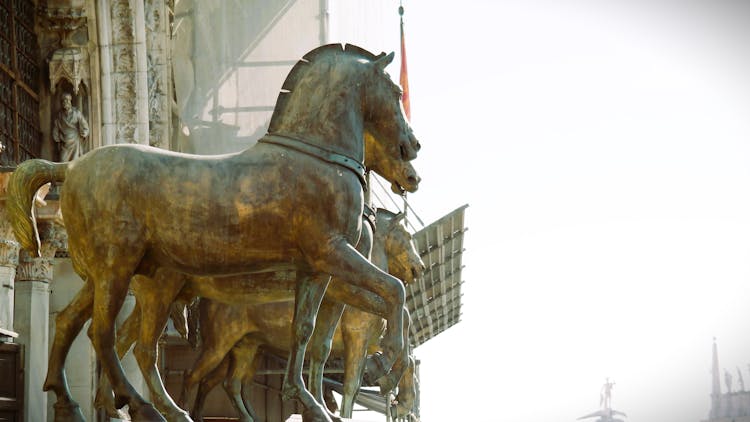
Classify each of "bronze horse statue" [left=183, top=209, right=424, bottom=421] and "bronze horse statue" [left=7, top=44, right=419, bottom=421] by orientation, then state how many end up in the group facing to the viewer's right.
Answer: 2

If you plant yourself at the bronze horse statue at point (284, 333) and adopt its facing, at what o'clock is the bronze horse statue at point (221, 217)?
the bronze horse statue at point (221, 217) is roughly at 3 o'clock from the bronze horse statue at point (284, 333).

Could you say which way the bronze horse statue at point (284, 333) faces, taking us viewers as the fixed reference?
facing to the right of the viewer

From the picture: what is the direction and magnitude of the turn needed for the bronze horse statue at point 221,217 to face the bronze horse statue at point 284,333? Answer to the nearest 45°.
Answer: approximately 90° to its left

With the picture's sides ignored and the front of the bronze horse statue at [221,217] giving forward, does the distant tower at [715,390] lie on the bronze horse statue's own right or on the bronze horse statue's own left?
on the bronze horse statue's own left

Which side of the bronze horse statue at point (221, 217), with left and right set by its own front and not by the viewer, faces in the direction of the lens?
right

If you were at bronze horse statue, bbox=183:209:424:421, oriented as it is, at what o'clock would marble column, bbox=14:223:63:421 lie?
The marble column is roughly at 8 o'clock from the bronze horse statue.

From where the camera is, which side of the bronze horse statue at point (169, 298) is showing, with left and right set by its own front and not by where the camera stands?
right

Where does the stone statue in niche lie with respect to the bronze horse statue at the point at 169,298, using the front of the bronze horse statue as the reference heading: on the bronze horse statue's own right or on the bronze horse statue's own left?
on the bronze horse statue's own left

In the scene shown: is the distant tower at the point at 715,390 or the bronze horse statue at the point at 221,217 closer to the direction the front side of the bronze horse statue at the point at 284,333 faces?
the distant tower

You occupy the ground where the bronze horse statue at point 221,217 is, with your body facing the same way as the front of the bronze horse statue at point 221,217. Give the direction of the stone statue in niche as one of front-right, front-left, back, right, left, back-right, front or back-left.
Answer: left
